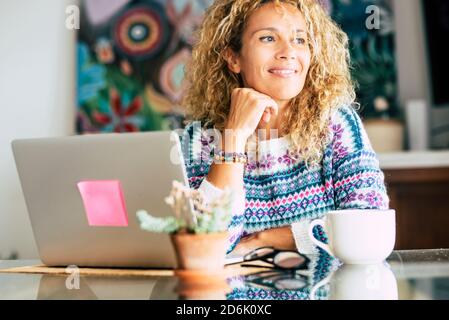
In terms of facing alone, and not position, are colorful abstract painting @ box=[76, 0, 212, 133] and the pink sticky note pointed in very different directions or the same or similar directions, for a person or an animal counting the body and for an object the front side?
same or similar directions

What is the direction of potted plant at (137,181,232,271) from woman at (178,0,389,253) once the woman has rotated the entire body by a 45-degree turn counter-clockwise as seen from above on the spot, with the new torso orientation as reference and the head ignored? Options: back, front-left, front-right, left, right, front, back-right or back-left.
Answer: front-right

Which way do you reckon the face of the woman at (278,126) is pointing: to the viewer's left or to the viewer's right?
to the viewer's right

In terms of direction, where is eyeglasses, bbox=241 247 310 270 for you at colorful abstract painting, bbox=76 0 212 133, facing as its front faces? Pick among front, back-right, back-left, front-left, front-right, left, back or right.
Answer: front

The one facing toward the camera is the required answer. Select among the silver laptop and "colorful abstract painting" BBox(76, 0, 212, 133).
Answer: the colorful abstract painting

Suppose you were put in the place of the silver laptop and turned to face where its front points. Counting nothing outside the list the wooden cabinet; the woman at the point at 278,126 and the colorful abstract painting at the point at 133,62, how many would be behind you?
0

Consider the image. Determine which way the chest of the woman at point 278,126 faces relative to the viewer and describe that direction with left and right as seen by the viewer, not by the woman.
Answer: facing the viewer

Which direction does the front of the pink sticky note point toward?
toward the camera

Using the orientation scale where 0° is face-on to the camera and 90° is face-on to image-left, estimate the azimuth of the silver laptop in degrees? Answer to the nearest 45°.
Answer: approximately 225°

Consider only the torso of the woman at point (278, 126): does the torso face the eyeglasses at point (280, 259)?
yes

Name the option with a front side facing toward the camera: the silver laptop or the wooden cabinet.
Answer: the wooden cabinet

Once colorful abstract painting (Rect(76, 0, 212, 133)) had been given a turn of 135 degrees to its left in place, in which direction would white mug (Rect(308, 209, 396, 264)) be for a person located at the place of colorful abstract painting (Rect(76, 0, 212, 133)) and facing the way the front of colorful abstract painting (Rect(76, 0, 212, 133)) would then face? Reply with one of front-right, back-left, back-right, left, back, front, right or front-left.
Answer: back-right

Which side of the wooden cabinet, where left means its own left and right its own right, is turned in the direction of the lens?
front

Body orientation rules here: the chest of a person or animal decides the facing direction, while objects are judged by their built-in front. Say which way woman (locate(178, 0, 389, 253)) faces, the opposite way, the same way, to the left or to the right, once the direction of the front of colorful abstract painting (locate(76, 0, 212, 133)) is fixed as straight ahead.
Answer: the same way

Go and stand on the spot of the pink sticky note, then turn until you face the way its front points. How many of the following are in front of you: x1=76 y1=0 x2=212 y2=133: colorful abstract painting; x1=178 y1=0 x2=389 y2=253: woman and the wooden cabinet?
0

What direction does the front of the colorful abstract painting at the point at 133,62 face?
toward the camera

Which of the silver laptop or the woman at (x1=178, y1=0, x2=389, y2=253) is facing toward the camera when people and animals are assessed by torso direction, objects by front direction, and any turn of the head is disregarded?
the woman
